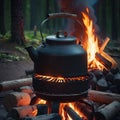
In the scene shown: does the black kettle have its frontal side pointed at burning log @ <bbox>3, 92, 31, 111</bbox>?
no

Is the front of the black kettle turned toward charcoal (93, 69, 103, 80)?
no

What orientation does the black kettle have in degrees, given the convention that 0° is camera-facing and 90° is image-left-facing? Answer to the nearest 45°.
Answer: approximately 90°

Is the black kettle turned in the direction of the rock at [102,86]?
no

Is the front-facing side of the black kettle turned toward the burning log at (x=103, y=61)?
no
